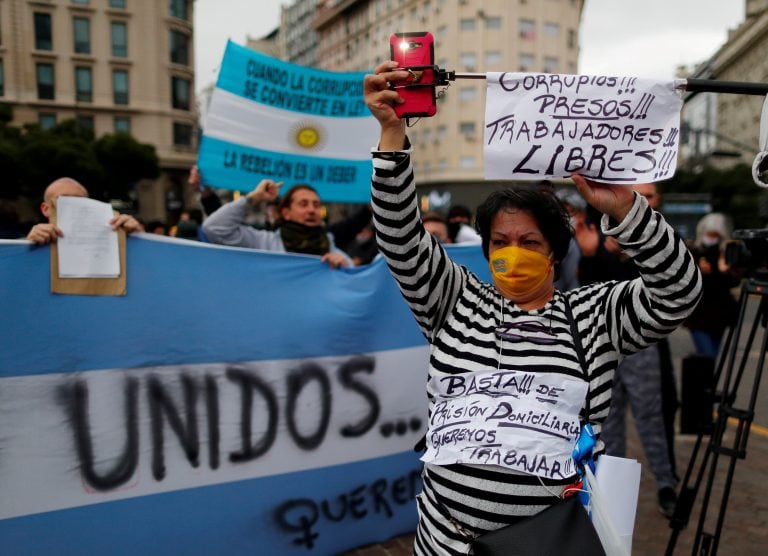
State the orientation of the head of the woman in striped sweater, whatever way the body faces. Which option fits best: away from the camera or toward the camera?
toward the camera

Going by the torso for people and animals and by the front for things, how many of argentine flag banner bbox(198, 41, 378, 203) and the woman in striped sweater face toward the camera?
2

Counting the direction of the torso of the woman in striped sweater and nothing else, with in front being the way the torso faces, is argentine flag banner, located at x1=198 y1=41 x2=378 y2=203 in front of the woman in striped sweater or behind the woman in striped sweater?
behind

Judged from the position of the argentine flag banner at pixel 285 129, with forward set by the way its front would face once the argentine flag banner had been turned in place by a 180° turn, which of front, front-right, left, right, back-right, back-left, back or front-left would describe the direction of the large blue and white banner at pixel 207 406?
back

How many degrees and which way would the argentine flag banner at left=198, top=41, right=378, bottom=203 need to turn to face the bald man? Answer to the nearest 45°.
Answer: approximately 45° to its right

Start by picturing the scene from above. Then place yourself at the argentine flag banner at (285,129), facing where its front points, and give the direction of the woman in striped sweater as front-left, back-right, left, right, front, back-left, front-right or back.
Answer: front

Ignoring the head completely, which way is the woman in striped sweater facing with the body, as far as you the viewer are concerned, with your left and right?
facing the viewer

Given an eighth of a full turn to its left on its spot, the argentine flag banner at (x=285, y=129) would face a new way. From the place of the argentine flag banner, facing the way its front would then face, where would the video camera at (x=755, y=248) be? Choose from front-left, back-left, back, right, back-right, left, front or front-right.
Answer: front

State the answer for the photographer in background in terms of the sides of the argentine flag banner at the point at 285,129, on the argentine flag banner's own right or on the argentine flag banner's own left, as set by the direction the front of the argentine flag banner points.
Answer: on the argentine flag banner's own left

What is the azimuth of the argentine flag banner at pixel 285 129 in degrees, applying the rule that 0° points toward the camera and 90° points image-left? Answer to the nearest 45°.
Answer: approximately 0°

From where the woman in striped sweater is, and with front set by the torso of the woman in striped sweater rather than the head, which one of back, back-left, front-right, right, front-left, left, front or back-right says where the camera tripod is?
back-left
